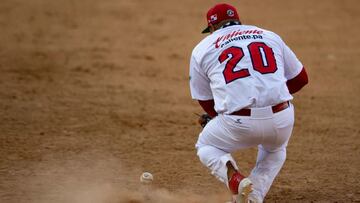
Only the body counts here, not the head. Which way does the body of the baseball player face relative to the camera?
away from the camera

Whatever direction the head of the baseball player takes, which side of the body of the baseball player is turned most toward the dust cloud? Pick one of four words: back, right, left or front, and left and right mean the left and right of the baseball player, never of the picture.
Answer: left

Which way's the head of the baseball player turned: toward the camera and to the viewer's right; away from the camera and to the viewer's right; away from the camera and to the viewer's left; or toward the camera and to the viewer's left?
away from the camera and to the viewer's left
